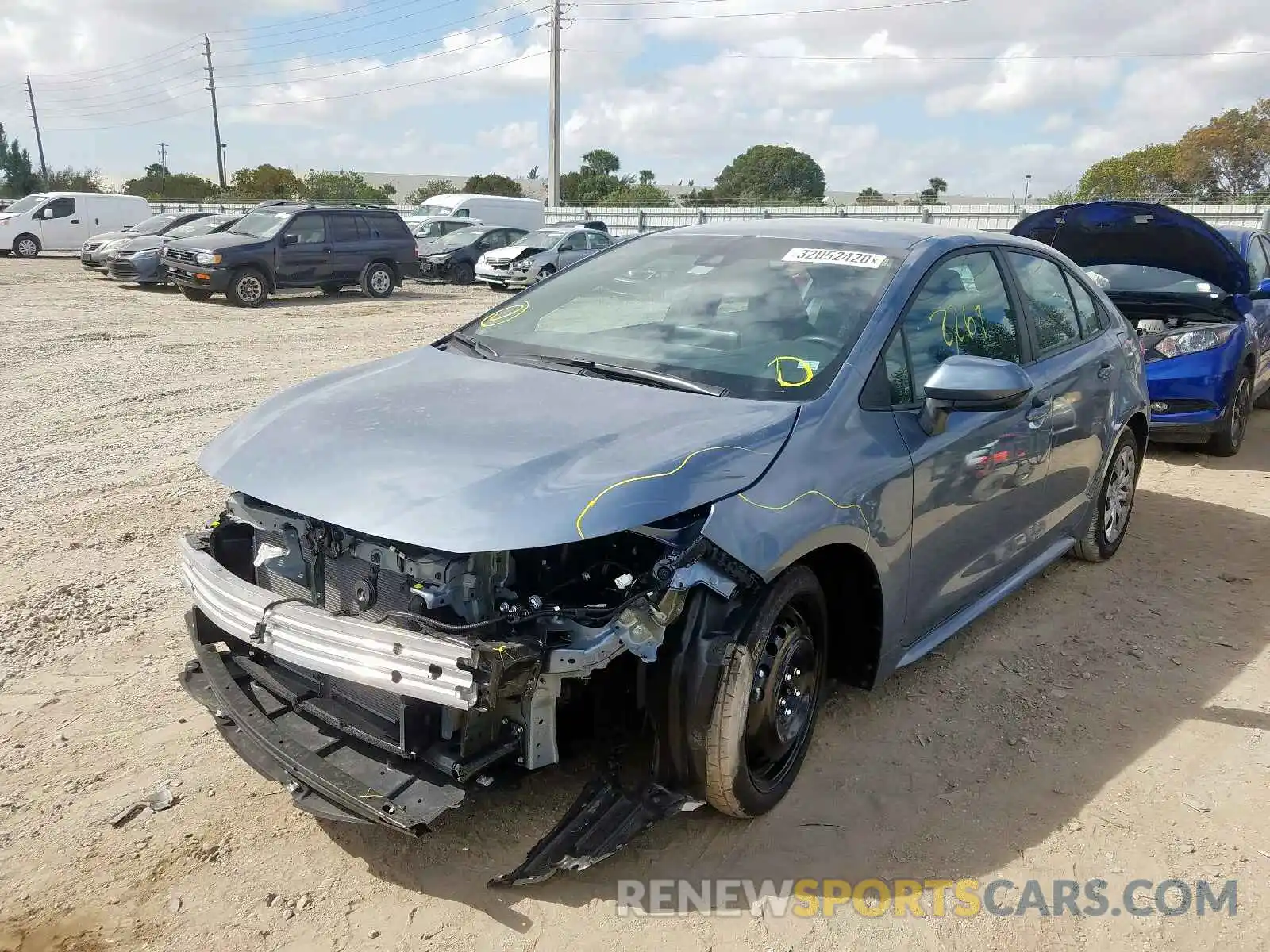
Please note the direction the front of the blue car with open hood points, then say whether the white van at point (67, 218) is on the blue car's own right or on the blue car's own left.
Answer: on the blue car's own right

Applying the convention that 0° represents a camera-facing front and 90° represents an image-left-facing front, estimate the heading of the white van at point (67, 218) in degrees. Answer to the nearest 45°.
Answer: approximately 90°

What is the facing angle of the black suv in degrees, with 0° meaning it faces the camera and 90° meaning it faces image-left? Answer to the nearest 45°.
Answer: approximately 45°

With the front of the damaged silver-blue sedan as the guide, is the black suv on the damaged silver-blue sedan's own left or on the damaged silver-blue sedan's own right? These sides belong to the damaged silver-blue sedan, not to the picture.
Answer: on the damaged silver-blue sedan's own right

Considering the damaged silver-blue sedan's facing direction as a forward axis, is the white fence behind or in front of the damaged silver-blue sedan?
behind

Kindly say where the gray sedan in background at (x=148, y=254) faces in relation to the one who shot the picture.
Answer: facing the viewer and to the left of the viewer

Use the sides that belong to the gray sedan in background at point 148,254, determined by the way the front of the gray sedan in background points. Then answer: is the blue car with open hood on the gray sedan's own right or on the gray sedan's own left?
on the gray sedan's own left

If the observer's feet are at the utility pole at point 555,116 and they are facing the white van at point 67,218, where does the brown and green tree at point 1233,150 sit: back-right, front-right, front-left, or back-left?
back-left

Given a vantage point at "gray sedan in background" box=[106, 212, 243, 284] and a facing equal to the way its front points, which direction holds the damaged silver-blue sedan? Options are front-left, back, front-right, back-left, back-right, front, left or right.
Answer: front-left
